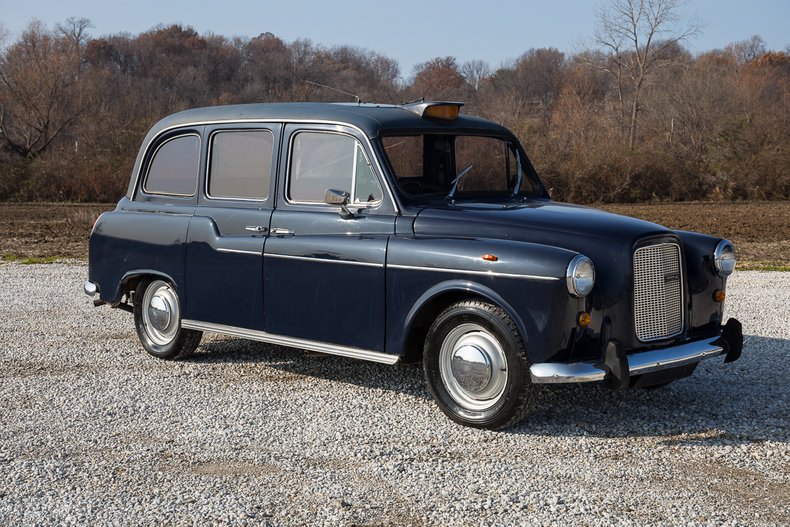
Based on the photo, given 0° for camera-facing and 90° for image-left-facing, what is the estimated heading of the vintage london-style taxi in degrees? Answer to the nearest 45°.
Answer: approximately 315°
